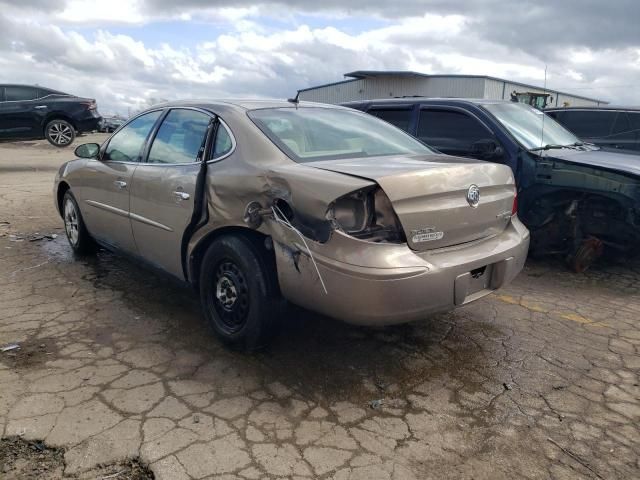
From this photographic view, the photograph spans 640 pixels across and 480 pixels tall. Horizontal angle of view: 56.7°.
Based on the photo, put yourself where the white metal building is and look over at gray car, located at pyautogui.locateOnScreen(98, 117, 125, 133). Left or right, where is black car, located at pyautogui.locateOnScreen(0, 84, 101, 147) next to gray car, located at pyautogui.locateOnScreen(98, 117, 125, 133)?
left

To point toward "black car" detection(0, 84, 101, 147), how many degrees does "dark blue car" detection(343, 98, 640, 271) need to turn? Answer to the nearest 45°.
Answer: approximately 180°

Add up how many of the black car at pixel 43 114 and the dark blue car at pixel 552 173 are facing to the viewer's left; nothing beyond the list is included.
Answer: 1

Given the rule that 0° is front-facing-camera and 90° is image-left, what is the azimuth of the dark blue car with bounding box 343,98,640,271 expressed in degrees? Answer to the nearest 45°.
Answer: approximately 315°

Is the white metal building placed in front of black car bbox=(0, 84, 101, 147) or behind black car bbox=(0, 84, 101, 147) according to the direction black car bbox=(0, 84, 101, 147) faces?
behind

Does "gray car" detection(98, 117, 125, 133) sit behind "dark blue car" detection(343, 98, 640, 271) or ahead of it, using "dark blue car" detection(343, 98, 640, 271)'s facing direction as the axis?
behind

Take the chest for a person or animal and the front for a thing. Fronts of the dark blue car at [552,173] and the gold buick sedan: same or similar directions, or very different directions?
very different directions

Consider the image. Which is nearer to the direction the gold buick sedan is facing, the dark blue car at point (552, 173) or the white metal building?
the white metal building

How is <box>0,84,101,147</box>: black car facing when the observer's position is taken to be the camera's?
facing to the left of the viewer

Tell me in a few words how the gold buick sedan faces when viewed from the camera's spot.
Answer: facing away from the viewer and to the left of the viewer
